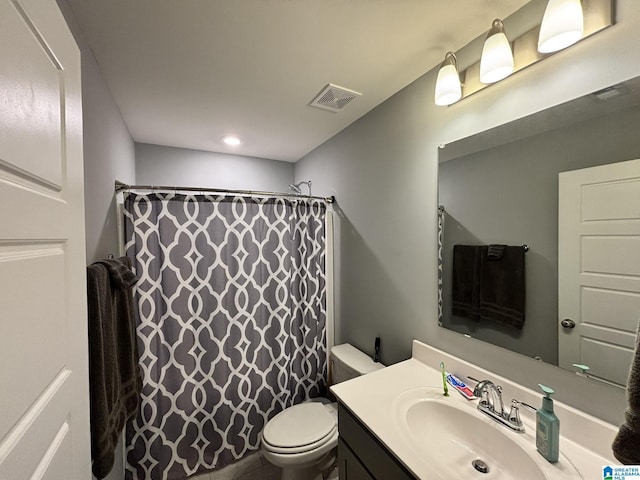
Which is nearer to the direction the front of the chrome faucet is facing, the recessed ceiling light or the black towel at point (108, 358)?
the black towel

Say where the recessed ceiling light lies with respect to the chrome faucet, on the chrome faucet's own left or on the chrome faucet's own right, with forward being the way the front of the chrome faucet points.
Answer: on the chrome faucet's own right

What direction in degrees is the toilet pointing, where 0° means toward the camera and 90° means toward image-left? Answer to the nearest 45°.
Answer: approximately 45°

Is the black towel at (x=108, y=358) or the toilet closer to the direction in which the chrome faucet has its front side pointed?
the black towel

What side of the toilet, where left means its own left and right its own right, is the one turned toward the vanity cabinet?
left

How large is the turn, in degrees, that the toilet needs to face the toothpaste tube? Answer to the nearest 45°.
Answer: approximately 90° to its left

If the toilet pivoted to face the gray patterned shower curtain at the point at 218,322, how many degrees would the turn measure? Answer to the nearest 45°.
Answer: approximately 45° to its right
